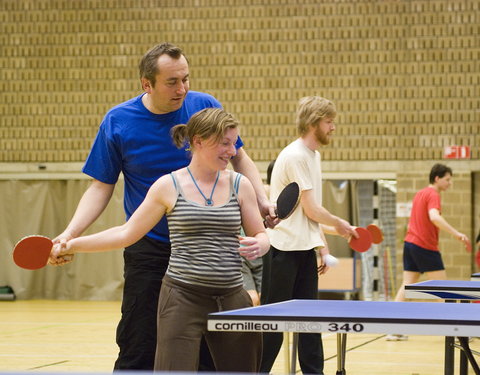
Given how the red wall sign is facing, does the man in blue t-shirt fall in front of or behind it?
in front

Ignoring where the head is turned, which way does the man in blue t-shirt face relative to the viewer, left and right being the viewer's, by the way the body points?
facing the viewer and to the right of the viewer

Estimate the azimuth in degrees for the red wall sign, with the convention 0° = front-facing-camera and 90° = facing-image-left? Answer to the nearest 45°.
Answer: approximately 0°

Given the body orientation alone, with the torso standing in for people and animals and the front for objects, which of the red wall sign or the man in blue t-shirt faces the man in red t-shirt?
the red wall sign

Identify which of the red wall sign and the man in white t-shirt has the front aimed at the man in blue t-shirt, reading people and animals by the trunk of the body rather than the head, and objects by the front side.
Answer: the red wall sign

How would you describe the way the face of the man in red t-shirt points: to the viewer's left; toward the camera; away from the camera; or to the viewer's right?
to the viewer's right

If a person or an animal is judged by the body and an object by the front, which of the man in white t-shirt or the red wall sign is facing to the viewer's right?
the man in white t-shirt

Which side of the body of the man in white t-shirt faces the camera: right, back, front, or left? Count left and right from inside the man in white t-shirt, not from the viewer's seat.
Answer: right

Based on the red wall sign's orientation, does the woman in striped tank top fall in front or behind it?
in front

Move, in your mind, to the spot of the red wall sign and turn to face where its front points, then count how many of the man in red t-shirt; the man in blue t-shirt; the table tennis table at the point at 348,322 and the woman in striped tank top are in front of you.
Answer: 4

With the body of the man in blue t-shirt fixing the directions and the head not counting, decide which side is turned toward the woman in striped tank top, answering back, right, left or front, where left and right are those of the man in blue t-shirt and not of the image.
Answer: front

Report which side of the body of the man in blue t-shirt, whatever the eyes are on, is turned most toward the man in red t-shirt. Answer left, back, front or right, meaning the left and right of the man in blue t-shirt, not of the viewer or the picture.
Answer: left

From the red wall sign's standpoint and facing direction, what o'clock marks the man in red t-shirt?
The man in red t-shirt is roughly at 12 o'clock from the red wall sign.

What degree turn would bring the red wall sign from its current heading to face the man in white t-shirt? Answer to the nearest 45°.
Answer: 0° — it already faces them

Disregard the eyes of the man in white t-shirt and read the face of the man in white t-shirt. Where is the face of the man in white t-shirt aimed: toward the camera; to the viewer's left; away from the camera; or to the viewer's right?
to the viewer's right
